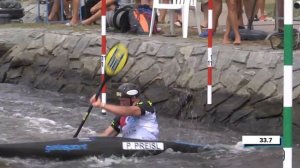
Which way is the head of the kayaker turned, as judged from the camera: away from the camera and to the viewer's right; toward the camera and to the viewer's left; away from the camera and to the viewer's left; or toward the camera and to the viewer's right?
toward the camera and to the viewer's left

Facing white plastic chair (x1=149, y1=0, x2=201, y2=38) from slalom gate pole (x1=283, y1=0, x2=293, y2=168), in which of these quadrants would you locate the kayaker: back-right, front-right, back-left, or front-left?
front-left

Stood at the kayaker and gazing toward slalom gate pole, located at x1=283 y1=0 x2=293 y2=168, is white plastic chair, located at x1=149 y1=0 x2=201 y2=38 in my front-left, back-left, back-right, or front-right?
back-left

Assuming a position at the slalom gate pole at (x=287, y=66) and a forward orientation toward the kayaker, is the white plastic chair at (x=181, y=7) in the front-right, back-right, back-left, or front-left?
front-right
